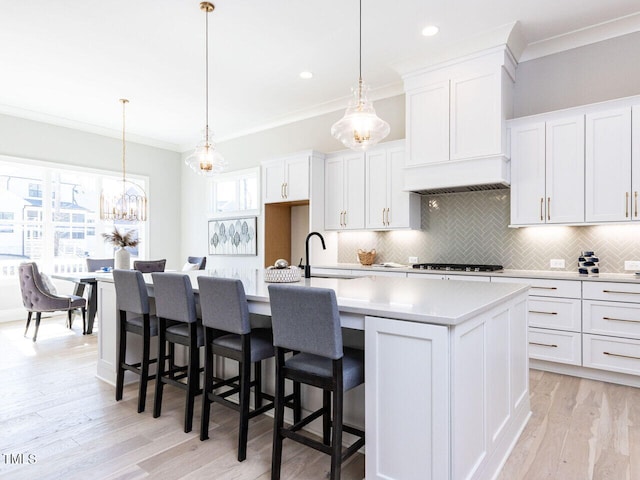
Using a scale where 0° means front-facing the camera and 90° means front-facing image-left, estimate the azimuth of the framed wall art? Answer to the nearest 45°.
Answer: approximately 45°

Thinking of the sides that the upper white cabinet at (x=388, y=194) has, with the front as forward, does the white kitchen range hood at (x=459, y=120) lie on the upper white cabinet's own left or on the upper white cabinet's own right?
on the upper white cabinet's own left

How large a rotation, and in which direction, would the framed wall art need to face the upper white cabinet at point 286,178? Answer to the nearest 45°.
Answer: approximately 90° to its left

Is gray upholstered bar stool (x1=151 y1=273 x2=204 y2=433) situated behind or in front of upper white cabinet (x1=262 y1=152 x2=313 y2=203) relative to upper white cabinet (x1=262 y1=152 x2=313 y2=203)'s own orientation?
in front

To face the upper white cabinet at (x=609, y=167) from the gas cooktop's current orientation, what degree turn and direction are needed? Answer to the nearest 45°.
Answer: approximately 90° to its left

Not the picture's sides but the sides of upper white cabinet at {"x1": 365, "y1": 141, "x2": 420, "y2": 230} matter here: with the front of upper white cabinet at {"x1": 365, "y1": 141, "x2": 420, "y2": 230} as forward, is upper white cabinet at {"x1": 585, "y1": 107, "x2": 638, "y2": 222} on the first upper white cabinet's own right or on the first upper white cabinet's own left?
on the first upper white cabinet's own left

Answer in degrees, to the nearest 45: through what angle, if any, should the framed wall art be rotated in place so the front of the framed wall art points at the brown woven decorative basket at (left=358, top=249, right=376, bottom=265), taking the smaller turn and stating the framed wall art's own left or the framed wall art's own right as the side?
approximately 90° to the framed wall art's own left

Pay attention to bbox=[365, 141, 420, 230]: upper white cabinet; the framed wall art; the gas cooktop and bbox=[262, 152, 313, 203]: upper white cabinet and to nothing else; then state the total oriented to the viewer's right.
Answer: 0

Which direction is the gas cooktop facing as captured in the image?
toward the camera

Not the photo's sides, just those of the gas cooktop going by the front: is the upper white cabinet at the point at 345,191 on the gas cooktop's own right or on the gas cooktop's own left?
on the gas cooktop's own right

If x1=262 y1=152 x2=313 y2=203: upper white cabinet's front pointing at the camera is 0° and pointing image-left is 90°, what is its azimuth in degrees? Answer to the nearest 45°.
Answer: approximately 45°

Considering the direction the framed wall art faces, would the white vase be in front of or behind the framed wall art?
in front

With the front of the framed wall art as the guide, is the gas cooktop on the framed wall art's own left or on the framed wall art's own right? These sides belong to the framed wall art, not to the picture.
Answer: on the framed wall art's own left

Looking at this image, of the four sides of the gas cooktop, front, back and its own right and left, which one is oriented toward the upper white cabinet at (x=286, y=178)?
right

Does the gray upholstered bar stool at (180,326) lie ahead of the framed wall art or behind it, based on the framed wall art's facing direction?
ahead
